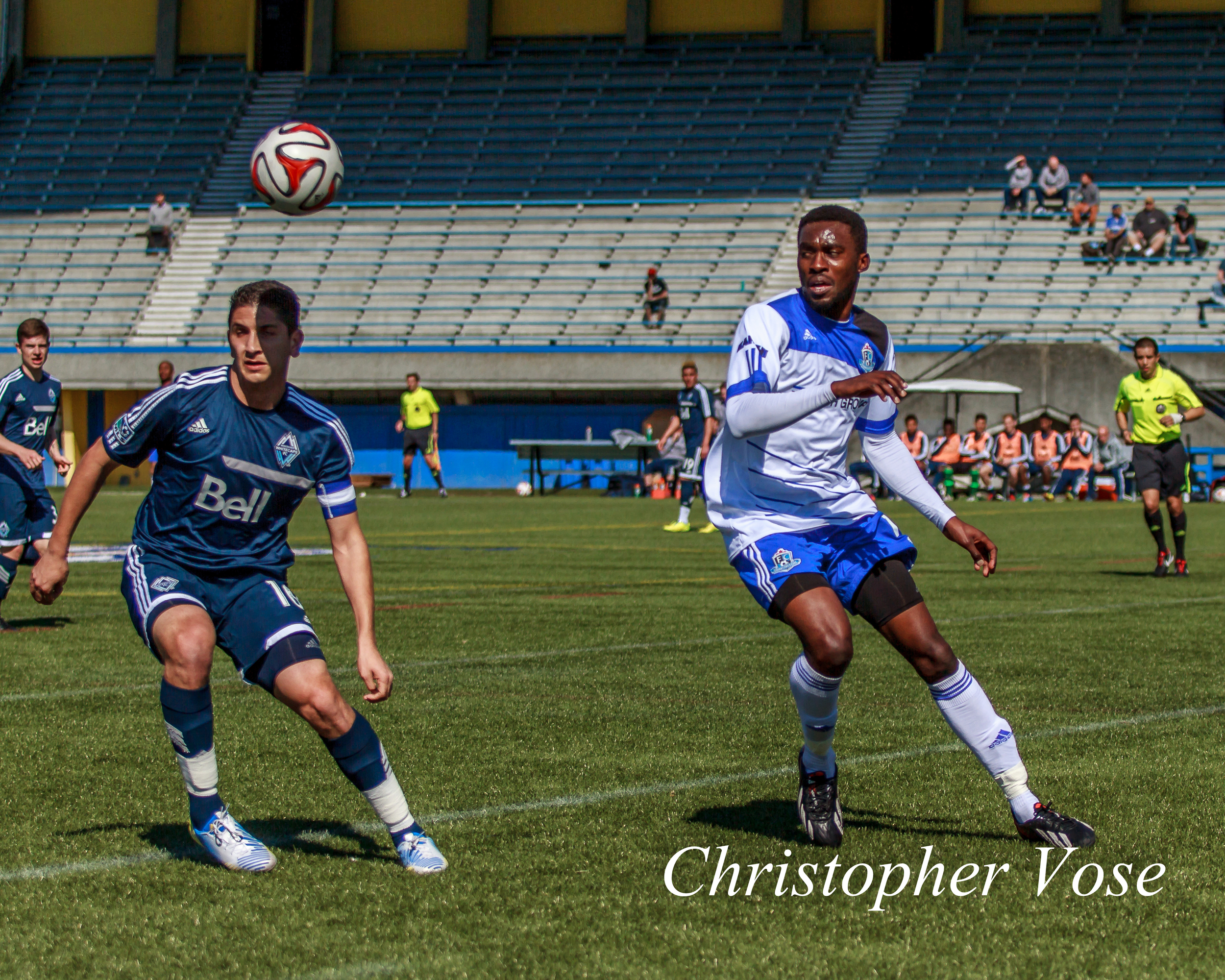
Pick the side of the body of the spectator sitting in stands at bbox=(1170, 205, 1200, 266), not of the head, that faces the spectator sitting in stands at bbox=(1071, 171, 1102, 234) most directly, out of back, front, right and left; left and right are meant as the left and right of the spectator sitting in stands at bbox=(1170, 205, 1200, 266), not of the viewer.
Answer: right

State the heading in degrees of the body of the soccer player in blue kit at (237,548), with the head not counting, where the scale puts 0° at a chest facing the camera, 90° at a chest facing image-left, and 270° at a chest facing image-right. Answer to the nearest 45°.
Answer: approximately 0°

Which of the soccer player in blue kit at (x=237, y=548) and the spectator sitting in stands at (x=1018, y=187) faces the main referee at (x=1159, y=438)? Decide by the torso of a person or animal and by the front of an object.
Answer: the spectator sitting in stands
